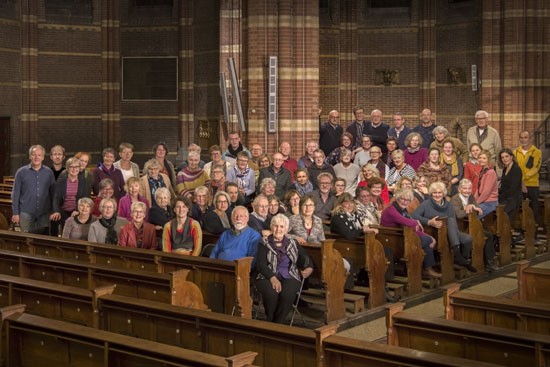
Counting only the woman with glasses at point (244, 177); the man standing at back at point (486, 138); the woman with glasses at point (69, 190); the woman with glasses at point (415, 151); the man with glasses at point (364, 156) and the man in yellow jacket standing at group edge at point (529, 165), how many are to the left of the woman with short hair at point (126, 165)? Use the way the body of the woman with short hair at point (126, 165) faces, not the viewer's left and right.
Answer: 5

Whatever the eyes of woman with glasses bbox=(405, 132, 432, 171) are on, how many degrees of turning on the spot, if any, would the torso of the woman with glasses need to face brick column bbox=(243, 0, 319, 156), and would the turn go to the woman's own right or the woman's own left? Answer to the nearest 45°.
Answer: approximately 135° to the woman's own right

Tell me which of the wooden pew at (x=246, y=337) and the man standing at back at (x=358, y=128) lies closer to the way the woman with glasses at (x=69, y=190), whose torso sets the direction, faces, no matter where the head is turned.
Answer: the wooden pew

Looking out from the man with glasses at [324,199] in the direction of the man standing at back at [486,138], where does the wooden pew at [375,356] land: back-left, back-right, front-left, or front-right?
back-right
